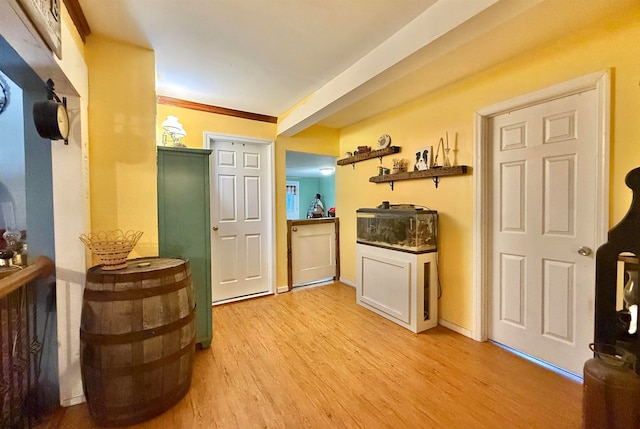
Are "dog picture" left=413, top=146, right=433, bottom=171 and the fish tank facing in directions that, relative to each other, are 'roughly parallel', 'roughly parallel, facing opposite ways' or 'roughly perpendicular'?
roughly parallel

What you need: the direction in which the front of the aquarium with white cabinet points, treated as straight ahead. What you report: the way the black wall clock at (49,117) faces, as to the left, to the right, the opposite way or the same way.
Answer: the opposite way

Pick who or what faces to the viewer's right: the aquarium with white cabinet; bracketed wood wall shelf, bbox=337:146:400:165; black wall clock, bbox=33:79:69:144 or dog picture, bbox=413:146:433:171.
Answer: the black wall clock

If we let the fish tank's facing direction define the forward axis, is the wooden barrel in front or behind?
in front

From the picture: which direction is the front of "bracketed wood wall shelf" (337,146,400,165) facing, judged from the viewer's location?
facing the viewer and to the left of the viewer

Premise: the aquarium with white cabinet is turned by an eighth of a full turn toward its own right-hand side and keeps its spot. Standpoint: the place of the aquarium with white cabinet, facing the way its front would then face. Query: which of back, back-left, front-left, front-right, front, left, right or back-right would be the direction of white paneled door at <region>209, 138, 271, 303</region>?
front

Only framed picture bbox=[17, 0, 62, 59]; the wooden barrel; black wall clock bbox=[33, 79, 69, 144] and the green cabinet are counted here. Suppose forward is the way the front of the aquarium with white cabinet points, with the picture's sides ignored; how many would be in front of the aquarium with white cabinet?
4

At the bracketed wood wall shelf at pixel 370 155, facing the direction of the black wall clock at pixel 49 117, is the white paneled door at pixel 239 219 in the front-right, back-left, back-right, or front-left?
front-right

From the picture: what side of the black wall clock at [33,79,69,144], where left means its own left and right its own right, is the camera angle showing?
right

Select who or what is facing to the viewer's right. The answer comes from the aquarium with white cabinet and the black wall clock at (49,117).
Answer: the black wall clock

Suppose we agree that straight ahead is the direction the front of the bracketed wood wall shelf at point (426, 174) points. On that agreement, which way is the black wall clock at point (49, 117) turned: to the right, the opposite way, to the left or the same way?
the opposite way

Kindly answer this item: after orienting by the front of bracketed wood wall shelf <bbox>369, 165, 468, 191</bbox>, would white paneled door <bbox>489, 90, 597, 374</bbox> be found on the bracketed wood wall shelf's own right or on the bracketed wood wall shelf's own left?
on the bracketed wood wall shelf's own left

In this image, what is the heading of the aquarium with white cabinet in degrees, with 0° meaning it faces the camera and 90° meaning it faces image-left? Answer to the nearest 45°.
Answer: approximately 45°

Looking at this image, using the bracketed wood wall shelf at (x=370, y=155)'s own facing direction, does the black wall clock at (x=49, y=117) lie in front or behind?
in front
